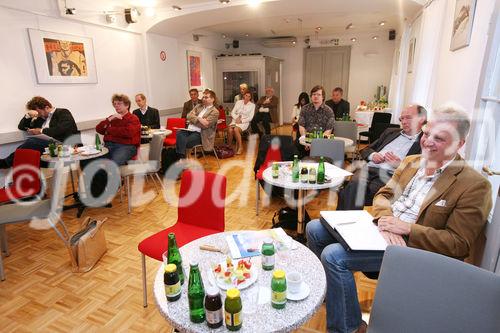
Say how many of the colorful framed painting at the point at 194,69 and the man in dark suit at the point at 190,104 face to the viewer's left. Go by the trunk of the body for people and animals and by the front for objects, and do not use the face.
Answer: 0

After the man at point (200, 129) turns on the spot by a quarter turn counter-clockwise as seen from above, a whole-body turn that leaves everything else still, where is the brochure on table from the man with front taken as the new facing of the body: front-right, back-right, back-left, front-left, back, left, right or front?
front-right

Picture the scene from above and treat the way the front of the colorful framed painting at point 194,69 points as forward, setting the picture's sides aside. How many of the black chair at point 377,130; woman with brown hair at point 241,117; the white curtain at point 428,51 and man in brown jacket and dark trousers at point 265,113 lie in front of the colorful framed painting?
4

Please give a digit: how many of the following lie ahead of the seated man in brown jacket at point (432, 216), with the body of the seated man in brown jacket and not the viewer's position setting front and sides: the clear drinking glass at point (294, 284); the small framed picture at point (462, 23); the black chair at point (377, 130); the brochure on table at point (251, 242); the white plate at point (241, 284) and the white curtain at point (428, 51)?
3

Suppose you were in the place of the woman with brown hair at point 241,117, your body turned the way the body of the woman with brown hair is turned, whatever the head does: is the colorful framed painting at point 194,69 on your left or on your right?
on your right

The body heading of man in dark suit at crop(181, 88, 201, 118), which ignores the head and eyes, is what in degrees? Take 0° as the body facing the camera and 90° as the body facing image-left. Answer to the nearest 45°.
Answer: approximately 315°

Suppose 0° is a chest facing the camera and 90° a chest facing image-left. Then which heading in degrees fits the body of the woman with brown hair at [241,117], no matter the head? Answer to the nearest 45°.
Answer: approximately 45°
